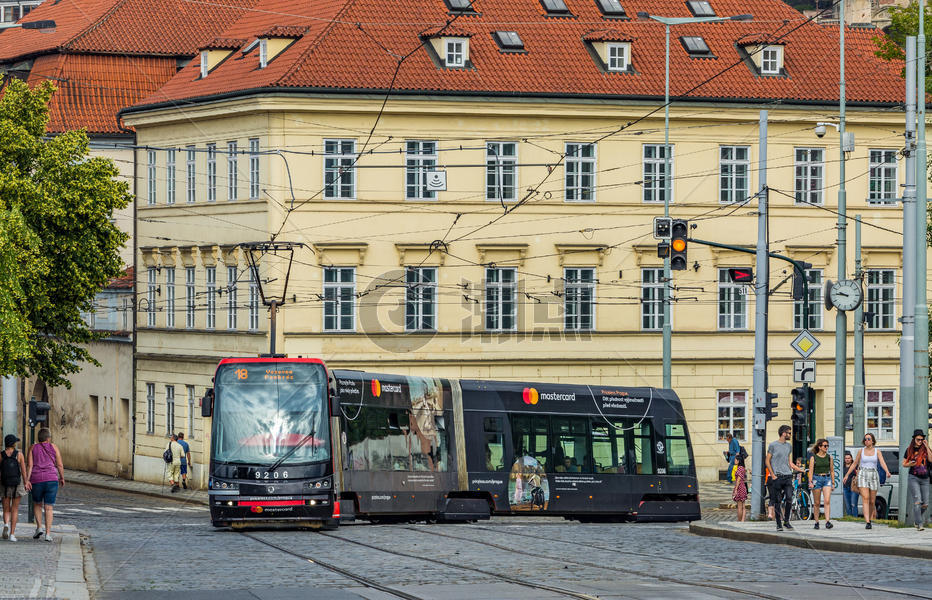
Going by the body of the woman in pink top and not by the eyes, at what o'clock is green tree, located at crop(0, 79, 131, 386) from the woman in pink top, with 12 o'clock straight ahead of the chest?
The green tree is roughly at 12 o'clock from the woman in pink top.

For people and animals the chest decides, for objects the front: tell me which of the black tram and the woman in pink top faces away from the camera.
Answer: the woman in pink top

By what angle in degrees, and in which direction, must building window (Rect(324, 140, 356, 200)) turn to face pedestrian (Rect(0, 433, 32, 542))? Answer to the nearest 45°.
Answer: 0° — it already faces them

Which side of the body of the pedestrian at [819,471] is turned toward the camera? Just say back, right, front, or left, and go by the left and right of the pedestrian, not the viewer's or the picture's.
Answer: front

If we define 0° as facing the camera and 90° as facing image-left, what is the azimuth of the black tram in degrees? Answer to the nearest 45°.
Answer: approximately 45°

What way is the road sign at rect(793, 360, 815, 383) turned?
toward the camera

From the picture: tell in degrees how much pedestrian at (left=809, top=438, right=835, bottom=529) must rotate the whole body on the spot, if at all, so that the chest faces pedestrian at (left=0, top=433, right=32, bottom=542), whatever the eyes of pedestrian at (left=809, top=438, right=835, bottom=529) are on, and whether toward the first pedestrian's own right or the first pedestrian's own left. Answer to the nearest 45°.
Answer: approximately 45° to the first pedestrian's own right
